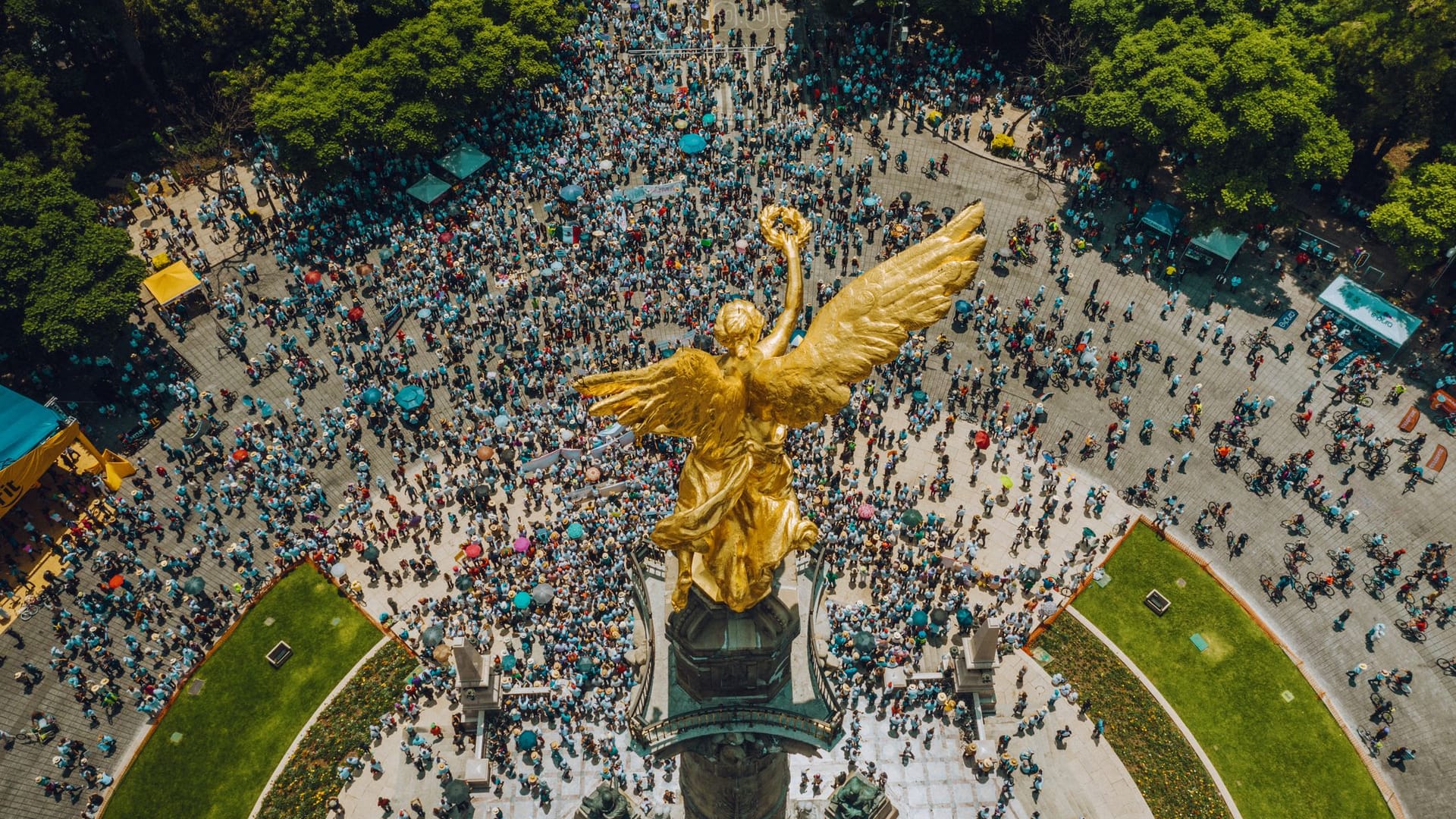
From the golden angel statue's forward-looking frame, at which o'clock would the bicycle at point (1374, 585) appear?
The bicycle is roughly at 2 o'clock from the golden angel statue.

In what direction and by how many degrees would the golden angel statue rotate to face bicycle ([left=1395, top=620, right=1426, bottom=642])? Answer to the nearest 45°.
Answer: approximately 45° to its right

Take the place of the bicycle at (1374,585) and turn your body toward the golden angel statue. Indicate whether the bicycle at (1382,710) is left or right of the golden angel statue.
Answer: left

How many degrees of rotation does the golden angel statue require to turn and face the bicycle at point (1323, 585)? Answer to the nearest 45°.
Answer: approximately 45° to its right

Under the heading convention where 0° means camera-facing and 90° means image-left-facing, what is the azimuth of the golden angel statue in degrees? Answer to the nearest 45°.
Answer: approximately 180°

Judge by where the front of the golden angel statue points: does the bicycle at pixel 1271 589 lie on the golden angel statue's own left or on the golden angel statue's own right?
on the golden angel statue's own right

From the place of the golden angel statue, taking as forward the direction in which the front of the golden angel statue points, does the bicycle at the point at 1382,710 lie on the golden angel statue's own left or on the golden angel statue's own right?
on the golden angel statue's own right

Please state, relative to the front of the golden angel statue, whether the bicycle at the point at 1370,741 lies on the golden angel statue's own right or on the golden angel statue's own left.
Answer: on the golden angel statue's own right
